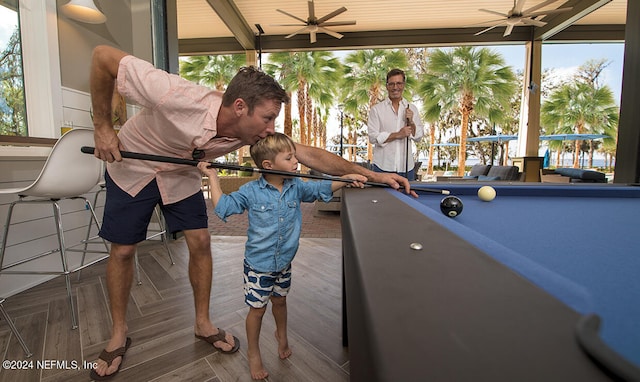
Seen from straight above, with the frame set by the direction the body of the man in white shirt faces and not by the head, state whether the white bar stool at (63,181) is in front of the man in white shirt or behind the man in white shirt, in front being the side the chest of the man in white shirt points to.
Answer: in front

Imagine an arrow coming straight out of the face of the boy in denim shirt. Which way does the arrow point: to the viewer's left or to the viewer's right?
to the viewer's right

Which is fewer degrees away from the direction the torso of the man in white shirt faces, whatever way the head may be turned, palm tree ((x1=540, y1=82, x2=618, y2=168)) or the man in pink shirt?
the man in pink shirt

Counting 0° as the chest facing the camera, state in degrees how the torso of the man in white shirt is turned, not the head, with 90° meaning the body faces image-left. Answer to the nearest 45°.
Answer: approximately 0°

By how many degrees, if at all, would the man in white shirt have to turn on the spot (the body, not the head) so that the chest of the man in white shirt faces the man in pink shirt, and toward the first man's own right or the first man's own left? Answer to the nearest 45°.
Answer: approximately 45° to the first man's own right

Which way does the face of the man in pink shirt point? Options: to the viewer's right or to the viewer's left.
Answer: to the viewer's right

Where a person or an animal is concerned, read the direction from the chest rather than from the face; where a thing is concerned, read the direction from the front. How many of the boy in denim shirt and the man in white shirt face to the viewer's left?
0

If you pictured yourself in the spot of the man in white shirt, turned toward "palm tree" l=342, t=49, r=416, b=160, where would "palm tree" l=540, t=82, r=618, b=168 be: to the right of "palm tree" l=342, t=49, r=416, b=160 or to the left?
right

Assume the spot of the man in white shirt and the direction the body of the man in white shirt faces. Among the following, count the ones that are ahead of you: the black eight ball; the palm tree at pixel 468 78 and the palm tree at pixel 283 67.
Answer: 1

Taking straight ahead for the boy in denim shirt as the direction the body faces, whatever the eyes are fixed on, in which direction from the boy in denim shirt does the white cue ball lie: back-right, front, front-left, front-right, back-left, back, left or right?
front-left

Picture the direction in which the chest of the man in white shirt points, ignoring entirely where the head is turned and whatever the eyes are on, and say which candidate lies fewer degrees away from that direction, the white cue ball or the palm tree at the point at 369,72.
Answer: the white cue ball

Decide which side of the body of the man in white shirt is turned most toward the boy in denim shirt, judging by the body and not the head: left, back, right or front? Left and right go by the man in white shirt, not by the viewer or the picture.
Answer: front

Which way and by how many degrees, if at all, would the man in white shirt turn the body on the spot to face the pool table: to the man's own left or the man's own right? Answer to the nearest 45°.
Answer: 0° — they already face it

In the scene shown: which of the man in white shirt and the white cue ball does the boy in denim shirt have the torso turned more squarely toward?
the white cue ball

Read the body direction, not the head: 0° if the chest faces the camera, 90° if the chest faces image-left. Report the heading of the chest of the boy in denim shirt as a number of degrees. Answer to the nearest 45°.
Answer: approximately 315°

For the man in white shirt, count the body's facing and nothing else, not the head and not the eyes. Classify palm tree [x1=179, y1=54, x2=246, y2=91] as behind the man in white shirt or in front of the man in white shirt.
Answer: behind

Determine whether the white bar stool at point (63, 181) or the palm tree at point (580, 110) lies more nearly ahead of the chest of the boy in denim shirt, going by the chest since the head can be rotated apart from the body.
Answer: the palm tree
